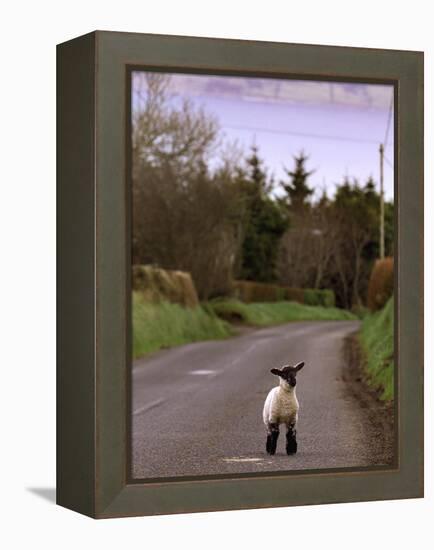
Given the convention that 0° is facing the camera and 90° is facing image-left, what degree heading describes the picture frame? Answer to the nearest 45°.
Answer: approximately 315°
